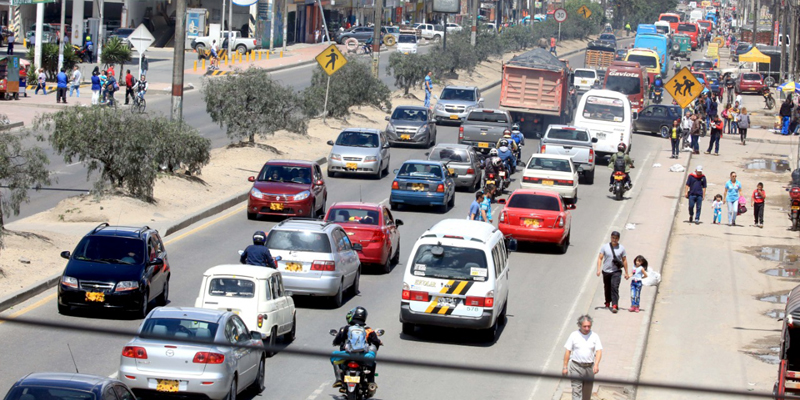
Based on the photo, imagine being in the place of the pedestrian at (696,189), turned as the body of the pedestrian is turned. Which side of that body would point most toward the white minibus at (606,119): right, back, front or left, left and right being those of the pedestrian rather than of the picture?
back

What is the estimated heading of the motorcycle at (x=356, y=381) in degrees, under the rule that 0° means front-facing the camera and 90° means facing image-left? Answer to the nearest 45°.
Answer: approximately 180°

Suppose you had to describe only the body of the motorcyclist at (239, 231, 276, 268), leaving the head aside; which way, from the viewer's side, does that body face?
away from the camera

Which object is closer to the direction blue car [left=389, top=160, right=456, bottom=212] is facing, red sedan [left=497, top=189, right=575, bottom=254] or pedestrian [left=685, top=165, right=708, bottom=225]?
the pedestrian

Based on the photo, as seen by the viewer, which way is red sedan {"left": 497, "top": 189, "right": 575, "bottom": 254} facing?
away from the camera

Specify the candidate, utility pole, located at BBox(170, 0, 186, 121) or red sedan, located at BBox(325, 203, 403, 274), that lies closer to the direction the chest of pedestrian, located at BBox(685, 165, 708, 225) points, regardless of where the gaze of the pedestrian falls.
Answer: the red sedan

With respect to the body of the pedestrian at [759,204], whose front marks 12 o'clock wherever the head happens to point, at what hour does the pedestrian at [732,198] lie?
the pedestrian at [732,198] is roughly at 2 o'clock from the pedestrian at [759,204].

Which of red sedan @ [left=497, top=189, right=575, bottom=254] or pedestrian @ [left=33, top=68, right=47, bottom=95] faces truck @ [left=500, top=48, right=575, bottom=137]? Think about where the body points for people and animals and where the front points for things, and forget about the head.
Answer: the red sedan

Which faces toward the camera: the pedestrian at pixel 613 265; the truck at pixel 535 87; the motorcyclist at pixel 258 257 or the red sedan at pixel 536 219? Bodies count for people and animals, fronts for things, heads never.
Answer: the pedestrian

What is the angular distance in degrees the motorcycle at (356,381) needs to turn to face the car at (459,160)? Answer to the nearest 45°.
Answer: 0° — it already faces it

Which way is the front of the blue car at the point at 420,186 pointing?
away from the camera
